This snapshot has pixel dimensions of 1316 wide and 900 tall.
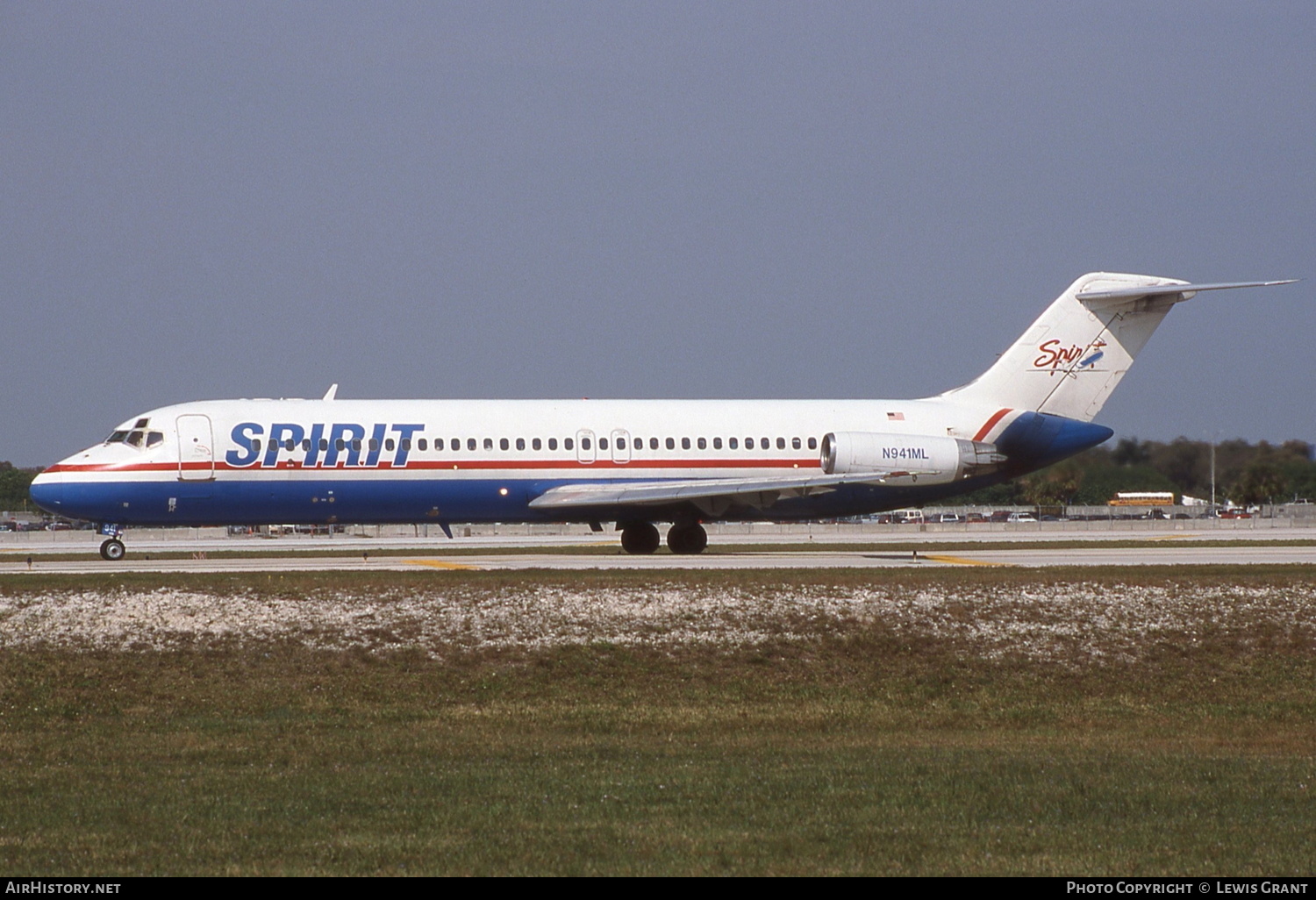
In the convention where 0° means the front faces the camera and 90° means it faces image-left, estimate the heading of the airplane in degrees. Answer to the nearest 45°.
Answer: approximately 90°
